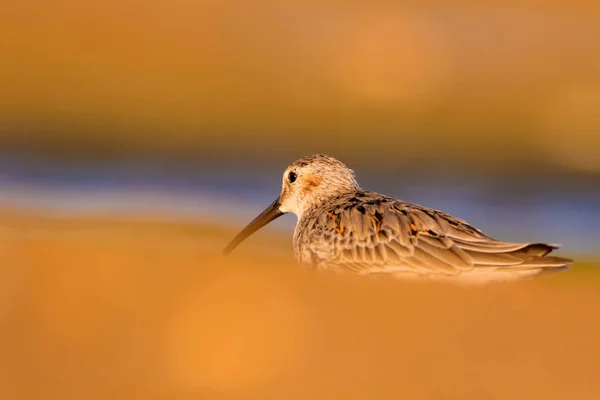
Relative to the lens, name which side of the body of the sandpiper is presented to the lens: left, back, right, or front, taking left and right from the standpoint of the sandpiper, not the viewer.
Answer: left
